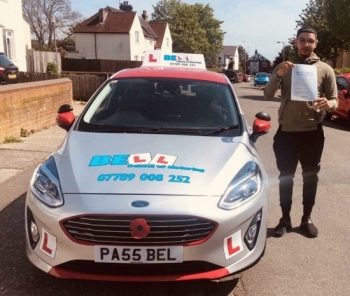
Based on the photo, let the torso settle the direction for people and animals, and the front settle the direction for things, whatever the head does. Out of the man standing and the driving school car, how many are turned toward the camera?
2

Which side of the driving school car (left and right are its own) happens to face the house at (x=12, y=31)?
back

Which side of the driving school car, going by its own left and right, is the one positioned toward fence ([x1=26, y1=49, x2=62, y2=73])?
back

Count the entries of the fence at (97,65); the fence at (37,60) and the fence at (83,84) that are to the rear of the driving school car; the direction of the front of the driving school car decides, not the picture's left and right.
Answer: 3

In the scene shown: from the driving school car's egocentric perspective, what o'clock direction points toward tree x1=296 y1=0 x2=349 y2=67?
The tree is roughly at 7 o'clock from the driving school car.

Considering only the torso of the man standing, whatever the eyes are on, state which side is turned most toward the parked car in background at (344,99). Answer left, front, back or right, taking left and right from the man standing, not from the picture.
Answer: back

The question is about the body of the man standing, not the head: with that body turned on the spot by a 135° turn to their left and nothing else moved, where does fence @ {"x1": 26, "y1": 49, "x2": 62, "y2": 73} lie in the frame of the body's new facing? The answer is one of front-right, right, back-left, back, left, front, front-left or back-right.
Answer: left

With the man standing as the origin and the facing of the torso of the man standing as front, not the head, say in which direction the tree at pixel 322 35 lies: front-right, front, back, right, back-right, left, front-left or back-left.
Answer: back

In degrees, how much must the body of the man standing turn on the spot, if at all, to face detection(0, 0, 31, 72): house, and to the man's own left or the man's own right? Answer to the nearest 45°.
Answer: approximately 135° to the man's own right

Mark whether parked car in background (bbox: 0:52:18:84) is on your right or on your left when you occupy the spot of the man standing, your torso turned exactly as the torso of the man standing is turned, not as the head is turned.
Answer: on your right

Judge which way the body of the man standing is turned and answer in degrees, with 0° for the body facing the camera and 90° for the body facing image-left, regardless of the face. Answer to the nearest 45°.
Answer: approximately 0°
